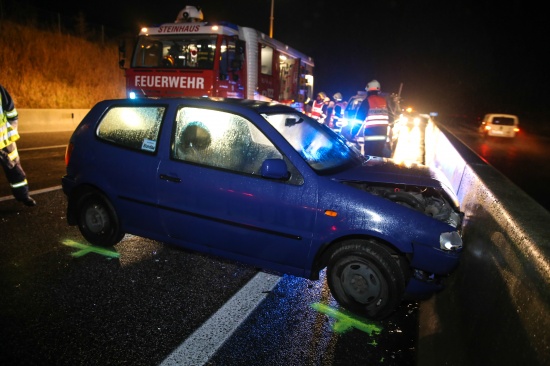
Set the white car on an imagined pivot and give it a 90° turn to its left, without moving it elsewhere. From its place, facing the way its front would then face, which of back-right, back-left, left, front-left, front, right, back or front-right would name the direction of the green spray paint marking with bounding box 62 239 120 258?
left

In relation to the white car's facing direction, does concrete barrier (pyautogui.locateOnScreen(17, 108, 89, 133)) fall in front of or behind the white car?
behind

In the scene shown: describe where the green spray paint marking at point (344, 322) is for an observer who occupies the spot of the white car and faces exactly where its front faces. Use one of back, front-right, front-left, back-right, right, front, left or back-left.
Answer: back

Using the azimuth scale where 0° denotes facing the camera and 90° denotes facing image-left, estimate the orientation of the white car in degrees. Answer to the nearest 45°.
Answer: approximately 180°

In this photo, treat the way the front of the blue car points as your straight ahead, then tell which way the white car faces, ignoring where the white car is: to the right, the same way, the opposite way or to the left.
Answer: to the left

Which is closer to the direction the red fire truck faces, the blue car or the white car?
the blue car

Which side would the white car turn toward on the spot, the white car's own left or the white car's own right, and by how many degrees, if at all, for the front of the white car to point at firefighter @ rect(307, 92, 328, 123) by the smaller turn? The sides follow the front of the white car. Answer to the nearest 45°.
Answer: approximately 135° to the white car's own left

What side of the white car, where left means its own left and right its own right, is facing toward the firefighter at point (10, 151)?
back

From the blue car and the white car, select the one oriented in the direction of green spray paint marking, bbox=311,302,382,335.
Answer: the blue car

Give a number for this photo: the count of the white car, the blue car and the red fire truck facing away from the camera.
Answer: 1

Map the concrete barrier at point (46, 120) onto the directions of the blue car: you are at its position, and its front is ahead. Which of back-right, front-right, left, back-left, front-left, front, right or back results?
back

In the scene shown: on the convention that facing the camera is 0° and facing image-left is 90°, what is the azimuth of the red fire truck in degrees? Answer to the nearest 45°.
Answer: approximately 45°

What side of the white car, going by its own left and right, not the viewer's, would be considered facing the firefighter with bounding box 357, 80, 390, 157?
back

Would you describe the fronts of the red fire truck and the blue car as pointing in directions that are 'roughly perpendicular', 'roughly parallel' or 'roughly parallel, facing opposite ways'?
roughly perpendicular

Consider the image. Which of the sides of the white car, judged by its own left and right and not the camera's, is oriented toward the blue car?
back
